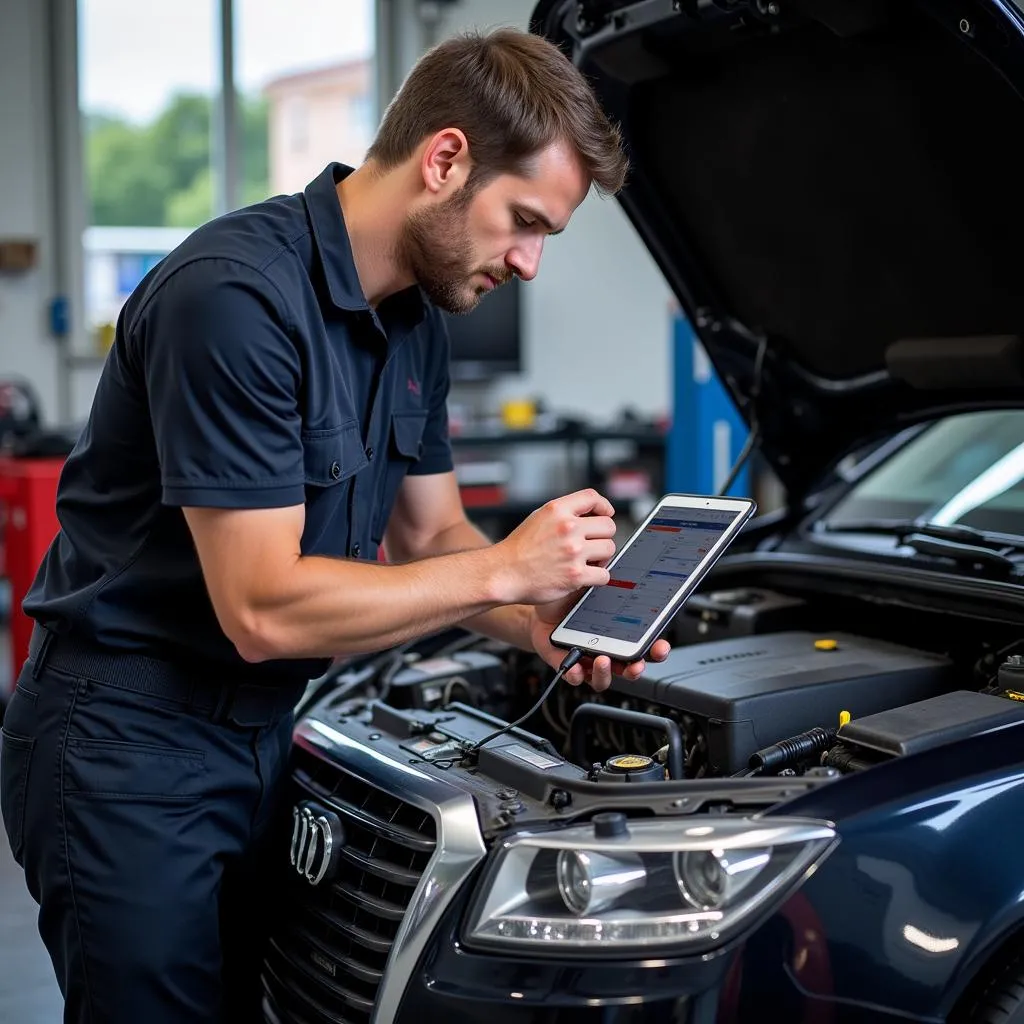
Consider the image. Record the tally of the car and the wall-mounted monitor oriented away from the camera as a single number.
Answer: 0

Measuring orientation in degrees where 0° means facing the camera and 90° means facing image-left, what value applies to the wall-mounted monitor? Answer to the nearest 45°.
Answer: approximately 0°

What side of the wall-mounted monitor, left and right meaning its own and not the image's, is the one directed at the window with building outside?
right

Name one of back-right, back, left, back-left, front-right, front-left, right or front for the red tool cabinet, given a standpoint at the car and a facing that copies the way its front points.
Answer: right

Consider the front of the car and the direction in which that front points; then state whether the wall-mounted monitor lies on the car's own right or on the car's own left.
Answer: on the car's own right

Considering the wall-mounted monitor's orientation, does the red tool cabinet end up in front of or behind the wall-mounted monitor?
in front

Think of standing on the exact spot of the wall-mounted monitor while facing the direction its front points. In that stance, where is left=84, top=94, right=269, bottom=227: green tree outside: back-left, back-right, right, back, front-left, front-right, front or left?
right

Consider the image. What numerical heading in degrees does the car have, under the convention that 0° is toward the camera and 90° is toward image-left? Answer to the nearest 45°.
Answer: approximately 45°

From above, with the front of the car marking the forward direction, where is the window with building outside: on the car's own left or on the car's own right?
on the car's own right
